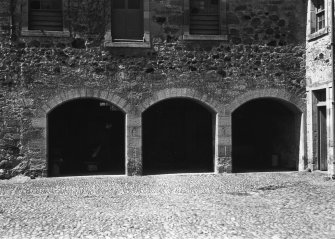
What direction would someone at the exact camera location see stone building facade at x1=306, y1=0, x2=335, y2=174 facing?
facing the viewer and to the left of the viewer

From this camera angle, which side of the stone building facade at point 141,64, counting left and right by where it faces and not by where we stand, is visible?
front

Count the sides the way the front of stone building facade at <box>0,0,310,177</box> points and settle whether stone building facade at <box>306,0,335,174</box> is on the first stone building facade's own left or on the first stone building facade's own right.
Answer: on the first stone building facade's own left

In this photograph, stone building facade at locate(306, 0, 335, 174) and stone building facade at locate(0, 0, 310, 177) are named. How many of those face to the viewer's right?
0

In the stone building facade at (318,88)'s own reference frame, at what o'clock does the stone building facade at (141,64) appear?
the stone building facade at (141,64) is roughly at 1 o'clock from the stone building facade at (318,88).
